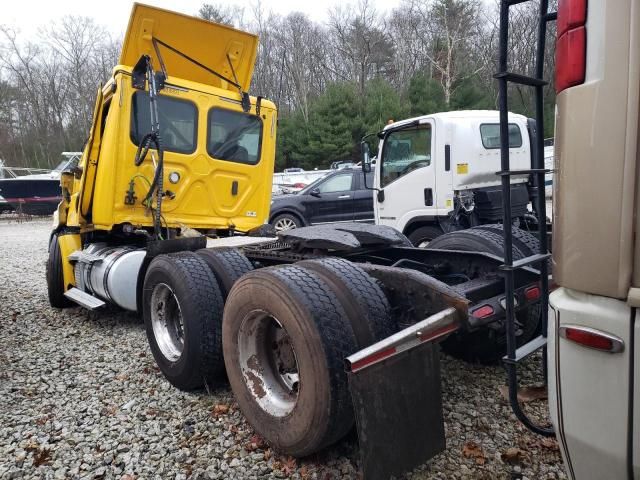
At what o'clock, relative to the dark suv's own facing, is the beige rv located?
The beige rv is roughly at 9 o'clock from the dark suv.

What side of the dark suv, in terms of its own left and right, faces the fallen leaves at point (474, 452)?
left

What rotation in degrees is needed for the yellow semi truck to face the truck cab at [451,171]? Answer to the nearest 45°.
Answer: approximately 90° to its right

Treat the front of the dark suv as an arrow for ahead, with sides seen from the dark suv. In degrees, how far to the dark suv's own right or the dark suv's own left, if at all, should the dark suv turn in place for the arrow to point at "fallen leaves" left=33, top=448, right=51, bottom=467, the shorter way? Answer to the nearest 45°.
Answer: approximately 90° to the dark suv's own left

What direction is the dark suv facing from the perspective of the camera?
to the viewer's left

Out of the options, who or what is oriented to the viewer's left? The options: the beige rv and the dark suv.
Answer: the dark suv

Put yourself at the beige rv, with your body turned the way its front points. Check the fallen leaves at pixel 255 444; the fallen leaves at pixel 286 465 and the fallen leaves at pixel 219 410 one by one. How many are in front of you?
0

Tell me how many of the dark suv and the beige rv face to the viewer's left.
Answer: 1

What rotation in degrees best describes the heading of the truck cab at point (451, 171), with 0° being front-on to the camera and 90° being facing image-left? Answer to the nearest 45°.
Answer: approximately 135°

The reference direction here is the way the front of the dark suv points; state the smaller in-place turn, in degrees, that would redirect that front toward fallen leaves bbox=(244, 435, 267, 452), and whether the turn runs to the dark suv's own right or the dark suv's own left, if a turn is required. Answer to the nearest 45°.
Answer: approximately 90° to the dark suv's own left

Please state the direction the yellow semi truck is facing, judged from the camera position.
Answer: facing away from the viewer and to the left of the viewer

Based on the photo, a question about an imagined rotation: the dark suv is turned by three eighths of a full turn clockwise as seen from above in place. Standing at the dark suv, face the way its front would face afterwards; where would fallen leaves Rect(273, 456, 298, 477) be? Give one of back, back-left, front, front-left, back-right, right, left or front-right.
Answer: back-right

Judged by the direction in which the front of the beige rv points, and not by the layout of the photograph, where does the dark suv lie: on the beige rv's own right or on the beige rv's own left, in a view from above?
on the beige rv's own left

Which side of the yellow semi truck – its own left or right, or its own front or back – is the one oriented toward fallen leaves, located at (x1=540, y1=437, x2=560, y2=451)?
back
